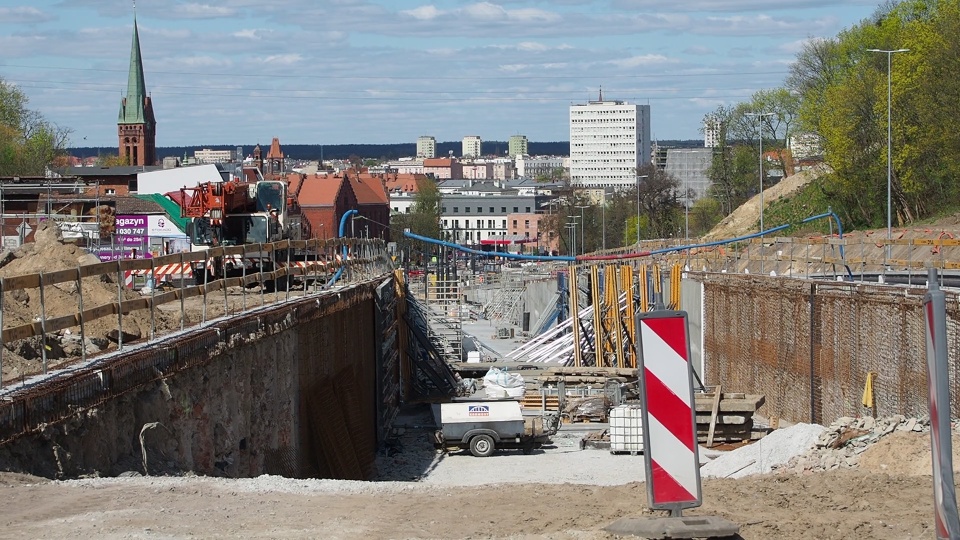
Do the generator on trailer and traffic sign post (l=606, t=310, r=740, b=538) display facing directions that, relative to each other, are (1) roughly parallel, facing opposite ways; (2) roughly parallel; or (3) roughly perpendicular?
roughly perpendicular

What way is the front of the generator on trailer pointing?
to the viewer's right

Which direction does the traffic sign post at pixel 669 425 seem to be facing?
toward the camera

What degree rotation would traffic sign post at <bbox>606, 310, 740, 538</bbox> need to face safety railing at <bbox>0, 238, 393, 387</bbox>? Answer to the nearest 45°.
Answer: approximately 135° to its right

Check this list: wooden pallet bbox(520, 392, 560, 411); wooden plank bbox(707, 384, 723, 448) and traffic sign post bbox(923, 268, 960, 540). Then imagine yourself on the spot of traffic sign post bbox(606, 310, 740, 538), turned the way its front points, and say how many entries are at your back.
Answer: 2

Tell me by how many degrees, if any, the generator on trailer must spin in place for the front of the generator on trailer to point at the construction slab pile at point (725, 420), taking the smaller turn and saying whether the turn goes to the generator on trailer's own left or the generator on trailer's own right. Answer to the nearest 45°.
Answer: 0° — it already faces it

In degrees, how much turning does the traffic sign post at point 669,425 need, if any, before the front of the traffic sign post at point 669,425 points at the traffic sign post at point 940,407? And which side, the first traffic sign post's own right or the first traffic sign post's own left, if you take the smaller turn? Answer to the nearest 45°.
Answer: approximately 45° to the first traffic sign post's own left

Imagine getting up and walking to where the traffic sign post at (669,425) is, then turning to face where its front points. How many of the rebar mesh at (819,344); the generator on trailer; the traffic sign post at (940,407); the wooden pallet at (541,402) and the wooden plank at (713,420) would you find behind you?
4

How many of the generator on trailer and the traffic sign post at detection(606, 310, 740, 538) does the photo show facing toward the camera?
1

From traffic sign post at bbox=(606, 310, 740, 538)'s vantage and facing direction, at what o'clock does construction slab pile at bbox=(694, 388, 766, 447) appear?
The construction slab pile is roughly at 6 o'clock from the traffic sign post.
